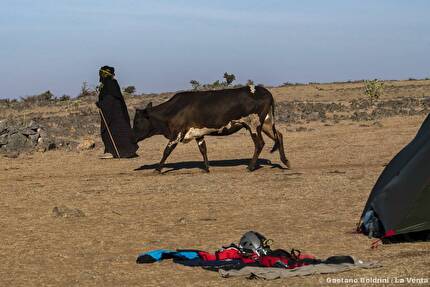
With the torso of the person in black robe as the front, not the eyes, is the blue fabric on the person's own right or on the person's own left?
on the person's own left

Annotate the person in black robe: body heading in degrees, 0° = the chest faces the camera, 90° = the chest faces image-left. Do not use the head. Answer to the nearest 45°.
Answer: approximately 90°

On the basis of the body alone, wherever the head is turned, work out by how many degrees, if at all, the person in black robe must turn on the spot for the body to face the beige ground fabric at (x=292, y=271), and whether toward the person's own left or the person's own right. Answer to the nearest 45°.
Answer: approximately 90° to the person's own left

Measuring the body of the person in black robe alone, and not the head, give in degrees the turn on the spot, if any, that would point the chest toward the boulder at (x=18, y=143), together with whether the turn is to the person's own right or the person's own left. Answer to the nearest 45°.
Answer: approximately 45° to the person's own right

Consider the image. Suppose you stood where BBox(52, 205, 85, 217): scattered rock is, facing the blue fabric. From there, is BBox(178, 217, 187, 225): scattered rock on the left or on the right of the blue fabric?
left

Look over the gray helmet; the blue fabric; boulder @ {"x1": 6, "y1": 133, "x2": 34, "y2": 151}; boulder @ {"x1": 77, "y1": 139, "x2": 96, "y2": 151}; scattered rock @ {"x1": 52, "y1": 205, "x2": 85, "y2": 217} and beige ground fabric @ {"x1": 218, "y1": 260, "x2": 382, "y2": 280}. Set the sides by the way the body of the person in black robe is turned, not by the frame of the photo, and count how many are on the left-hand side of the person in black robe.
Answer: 4

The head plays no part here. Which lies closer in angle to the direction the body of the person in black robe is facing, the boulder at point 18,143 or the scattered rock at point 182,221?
the boulder

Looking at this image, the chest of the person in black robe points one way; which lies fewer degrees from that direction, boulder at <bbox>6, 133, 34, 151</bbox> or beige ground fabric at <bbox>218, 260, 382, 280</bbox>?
the boulder

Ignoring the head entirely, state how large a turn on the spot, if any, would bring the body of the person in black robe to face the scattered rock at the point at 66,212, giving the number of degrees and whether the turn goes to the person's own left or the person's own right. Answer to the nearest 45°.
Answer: approximately 90° to the person's own left

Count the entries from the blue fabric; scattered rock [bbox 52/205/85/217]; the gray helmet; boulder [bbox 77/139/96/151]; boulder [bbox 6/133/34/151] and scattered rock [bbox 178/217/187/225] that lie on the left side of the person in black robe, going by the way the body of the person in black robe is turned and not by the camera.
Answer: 4
